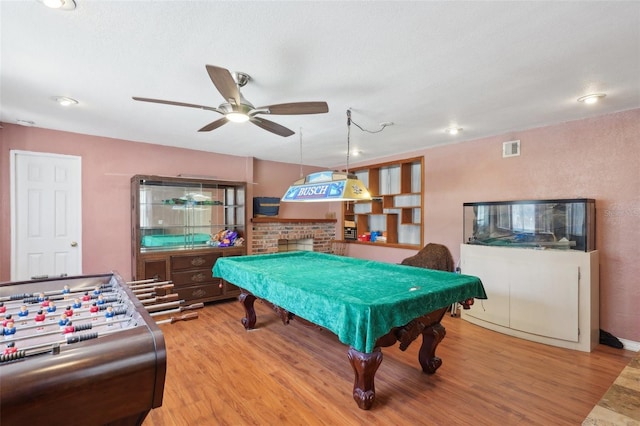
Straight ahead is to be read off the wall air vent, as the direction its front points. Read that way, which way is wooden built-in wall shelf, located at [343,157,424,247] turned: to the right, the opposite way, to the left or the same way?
the same way

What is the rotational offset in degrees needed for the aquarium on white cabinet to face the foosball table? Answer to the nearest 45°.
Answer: approximately 45° to its left

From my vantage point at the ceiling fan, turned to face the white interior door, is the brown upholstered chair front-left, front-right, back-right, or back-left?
back-right

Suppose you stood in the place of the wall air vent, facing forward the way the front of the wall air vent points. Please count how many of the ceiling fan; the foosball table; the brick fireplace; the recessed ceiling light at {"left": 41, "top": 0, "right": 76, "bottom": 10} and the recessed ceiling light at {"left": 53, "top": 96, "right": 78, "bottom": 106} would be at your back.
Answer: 0

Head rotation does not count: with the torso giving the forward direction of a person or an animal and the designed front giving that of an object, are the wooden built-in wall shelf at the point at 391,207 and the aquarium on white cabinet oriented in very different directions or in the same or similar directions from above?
same or similar directions

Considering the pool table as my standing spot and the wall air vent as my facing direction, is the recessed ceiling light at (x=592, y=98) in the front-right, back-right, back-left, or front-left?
front-right

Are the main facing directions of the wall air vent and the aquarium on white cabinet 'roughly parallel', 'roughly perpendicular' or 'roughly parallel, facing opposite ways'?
roughly parallel

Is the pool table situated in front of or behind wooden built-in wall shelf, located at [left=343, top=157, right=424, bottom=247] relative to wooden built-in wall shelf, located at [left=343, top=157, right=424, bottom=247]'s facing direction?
in front

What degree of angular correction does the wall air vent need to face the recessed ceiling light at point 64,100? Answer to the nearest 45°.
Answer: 0° — it already faces it

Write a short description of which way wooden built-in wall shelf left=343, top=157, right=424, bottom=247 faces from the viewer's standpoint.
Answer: facing the viewer and to the left of the viewer

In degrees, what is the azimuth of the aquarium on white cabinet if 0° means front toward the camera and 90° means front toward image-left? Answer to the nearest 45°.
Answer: approximately 45°

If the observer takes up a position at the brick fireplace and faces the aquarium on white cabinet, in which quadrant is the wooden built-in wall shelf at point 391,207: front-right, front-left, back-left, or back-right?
front-left

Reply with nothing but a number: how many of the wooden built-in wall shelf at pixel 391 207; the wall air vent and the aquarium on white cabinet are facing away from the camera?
0

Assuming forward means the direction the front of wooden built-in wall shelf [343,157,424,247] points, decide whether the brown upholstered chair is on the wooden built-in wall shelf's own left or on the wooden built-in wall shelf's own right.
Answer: on the wooden built-in wall shelf's own left

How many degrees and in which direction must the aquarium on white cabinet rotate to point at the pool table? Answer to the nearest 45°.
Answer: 0° — it already faces it

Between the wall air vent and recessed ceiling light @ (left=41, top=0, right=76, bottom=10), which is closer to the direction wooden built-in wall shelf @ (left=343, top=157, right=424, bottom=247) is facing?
the recessed ceiling light

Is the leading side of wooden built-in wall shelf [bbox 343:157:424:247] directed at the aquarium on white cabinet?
no

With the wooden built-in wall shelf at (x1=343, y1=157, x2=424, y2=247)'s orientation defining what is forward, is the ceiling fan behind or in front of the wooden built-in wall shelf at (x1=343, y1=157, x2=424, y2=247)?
in front

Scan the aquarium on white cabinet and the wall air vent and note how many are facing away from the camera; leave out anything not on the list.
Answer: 0
